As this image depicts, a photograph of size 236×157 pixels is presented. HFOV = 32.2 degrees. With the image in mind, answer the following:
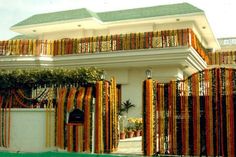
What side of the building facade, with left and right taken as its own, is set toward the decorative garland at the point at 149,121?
front

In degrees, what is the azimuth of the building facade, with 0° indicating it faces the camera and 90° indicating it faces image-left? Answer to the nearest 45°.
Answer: approximately 0°

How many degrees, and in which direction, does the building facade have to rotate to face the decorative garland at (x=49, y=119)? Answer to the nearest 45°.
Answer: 0° — it already faces it

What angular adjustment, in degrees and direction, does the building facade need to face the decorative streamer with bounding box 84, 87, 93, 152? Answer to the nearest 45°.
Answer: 0° — it already faces it
